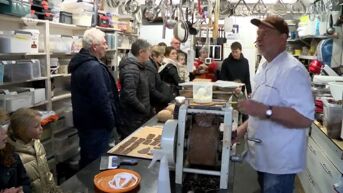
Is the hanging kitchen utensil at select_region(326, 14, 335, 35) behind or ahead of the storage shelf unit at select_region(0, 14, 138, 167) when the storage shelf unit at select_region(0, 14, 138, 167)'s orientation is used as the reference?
ahead

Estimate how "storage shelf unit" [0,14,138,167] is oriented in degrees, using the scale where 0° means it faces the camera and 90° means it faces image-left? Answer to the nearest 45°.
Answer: approximately 315°

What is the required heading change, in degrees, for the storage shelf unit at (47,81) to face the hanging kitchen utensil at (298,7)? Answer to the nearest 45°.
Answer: approximately 45° to its left

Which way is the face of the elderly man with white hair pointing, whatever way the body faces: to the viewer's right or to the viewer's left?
to the viewer's right

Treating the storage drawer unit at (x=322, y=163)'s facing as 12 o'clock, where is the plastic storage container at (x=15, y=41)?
The plastic storage container is roughly at 1 o'clock from the storage drawer unit.

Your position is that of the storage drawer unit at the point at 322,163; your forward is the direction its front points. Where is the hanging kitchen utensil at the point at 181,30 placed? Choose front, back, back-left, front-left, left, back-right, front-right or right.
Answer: front-right

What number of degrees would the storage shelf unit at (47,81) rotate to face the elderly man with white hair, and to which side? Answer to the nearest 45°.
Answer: approximately 45° to its right

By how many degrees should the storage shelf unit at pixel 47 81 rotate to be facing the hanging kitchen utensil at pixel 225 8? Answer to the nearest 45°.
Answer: approximately 45° to its left

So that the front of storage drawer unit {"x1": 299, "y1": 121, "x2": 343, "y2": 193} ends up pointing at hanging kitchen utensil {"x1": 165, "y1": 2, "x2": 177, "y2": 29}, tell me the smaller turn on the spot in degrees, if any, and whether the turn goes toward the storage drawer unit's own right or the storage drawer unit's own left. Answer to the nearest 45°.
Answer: approximately 45° to the storage drawer unit's own right

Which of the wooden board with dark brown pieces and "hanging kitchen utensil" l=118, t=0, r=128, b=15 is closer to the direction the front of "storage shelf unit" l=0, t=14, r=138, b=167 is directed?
the wooden board with dark brown pieces

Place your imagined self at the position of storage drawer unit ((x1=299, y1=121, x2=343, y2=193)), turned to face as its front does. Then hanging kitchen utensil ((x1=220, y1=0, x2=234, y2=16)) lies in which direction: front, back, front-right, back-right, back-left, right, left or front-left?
right

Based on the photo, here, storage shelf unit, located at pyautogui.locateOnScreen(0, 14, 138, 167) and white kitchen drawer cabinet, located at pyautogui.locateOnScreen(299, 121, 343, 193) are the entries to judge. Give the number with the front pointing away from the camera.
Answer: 0

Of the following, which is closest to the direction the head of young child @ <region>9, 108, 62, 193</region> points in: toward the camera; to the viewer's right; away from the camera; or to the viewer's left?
to the viewer's right

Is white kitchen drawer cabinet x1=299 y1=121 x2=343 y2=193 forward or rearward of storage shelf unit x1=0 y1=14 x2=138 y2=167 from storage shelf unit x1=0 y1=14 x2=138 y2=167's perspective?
forward
